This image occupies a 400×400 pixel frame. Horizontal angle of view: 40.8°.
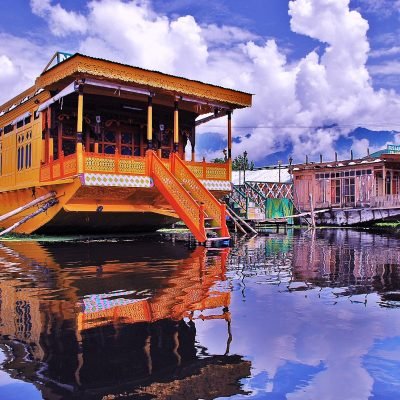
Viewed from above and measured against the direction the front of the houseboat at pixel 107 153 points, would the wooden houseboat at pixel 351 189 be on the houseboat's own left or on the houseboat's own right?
on the houseboat's own left

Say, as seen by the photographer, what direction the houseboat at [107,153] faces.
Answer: facing the viewer and to the right of the viewer

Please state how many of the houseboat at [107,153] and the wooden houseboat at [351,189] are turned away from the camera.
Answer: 0

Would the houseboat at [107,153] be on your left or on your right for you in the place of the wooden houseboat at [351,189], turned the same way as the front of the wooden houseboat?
on your right
